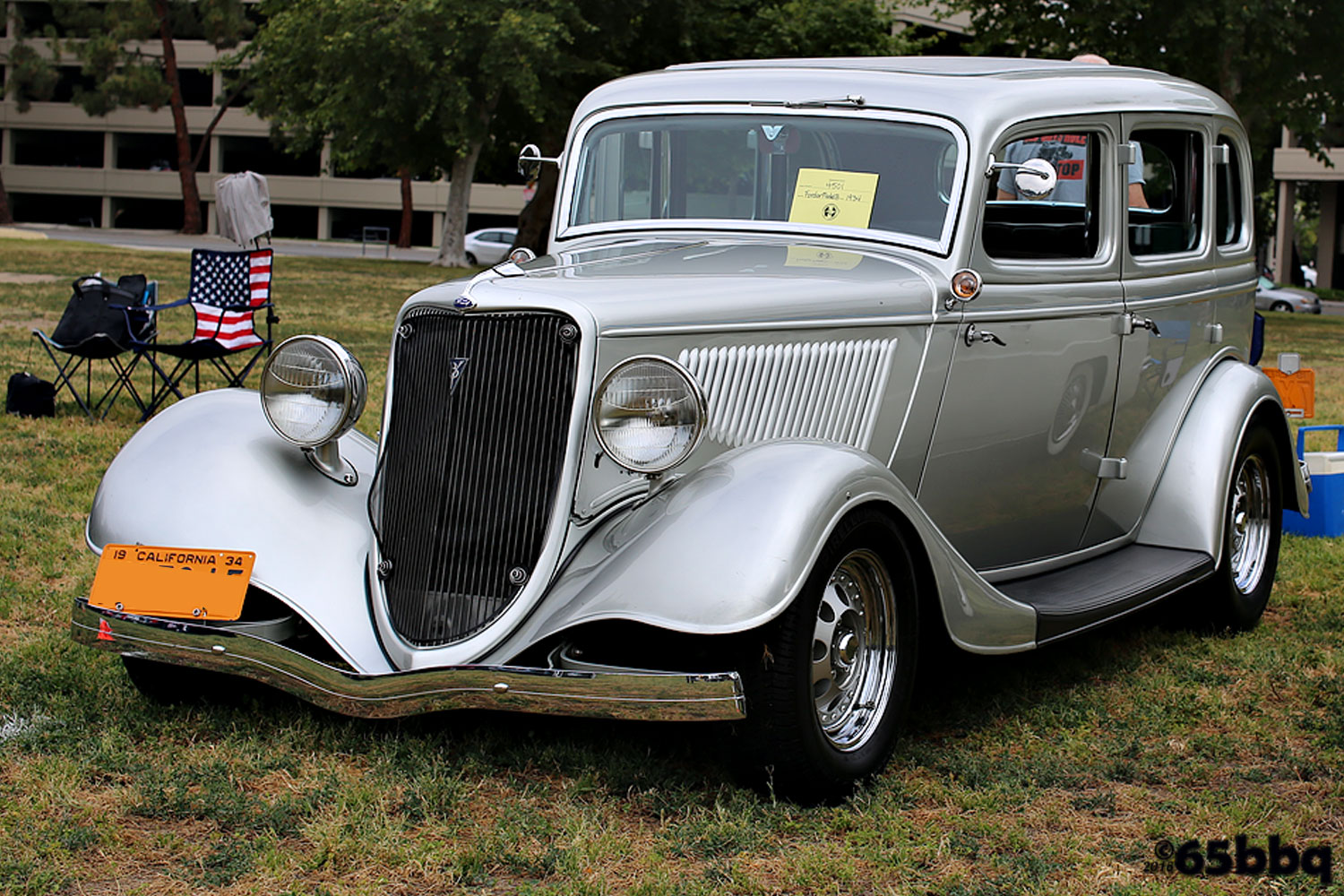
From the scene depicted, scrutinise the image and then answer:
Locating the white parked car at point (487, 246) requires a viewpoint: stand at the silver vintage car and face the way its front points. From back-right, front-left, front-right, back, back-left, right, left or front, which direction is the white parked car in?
back-right

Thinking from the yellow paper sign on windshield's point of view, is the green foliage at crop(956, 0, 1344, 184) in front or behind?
behind

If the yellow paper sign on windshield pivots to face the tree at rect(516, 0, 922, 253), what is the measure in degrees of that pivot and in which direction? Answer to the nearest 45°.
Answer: approximately 180°

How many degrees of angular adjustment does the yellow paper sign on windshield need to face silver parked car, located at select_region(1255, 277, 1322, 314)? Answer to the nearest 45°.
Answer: approximately 180°

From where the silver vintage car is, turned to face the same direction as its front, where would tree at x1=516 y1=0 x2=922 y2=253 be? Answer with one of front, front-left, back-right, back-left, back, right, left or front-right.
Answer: back-right

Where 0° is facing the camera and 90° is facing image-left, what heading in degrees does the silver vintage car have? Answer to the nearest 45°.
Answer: approximately 45°

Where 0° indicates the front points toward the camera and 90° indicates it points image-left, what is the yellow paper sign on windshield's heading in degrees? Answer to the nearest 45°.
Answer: approximately 0°

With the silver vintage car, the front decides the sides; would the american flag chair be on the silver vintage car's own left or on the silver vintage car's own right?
on the silver vintage car's own right

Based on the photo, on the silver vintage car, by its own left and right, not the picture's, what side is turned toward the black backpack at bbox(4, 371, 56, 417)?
right
